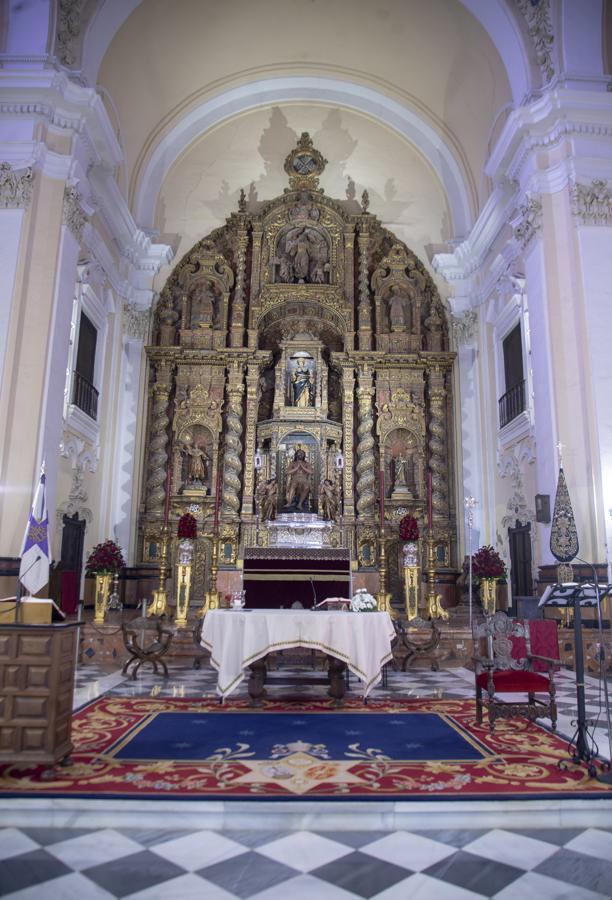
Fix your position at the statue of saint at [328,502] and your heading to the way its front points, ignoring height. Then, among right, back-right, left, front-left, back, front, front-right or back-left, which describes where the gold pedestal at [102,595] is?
front-right

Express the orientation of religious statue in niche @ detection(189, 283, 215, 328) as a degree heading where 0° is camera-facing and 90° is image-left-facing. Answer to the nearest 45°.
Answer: approximately 0°

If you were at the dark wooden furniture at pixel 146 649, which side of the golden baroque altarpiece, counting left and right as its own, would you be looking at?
front

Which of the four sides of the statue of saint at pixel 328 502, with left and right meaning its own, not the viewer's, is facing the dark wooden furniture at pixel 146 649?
front

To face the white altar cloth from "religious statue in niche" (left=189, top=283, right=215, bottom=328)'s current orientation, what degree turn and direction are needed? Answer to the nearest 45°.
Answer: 0° — it already faces it

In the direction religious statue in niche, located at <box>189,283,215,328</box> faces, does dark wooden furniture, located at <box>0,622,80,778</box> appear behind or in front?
in front

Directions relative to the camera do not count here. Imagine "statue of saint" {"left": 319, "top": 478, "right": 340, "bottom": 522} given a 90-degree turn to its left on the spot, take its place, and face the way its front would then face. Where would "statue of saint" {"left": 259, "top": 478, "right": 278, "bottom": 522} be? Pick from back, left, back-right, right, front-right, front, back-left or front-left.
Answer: back

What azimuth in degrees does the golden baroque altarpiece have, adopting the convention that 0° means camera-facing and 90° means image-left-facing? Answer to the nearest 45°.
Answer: approximately 0°

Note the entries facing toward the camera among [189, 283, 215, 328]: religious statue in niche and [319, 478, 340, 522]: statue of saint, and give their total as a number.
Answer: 2

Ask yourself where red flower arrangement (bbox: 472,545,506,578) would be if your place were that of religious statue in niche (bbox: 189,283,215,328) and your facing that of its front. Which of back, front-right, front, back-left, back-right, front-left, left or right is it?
front-left
